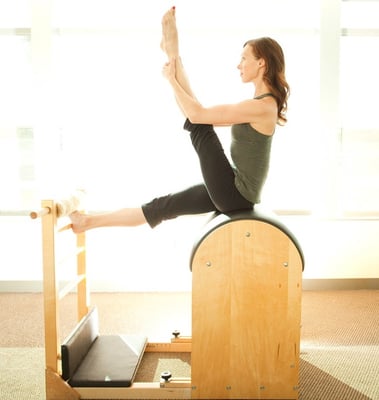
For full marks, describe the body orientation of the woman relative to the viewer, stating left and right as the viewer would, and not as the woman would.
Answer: facing to the left of the viewer

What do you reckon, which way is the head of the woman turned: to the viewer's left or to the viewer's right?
to the viewer's left
